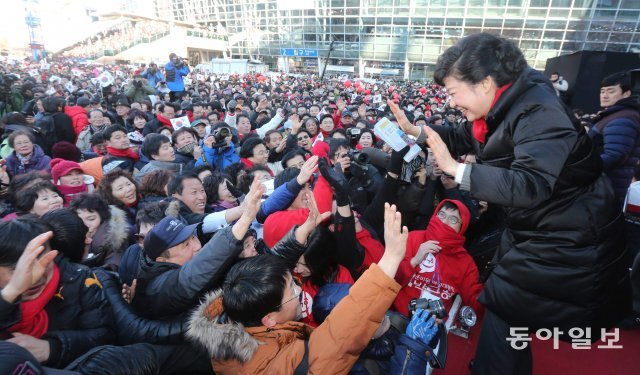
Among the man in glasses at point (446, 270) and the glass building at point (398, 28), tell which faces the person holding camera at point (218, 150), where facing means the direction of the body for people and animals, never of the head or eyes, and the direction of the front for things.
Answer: the glass building

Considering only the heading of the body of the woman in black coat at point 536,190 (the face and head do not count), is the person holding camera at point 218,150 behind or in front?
in front

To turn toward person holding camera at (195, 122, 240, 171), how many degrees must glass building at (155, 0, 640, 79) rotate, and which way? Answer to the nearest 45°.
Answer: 0° — it already faces them

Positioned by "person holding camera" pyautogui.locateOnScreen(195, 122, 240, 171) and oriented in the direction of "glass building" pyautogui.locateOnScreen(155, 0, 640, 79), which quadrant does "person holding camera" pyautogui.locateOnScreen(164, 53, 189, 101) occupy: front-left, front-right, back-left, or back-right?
front-left

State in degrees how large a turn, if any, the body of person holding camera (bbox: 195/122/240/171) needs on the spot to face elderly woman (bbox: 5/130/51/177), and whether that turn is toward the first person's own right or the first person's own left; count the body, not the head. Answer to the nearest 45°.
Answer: approximately 90° to the first person's own right

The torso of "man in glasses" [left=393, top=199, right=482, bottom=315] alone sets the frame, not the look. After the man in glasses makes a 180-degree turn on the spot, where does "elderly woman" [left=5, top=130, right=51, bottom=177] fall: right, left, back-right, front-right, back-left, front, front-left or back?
left

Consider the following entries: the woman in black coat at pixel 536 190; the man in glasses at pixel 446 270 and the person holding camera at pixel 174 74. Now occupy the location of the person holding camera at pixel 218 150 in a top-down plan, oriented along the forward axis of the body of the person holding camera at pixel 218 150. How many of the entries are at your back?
1

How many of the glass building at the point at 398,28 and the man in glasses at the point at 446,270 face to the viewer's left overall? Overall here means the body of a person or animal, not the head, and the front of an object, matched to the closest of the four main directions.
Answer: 0

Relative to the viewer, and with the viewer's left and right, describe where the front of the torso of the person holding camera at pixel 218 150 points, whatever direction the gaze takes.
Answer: facing the viewer

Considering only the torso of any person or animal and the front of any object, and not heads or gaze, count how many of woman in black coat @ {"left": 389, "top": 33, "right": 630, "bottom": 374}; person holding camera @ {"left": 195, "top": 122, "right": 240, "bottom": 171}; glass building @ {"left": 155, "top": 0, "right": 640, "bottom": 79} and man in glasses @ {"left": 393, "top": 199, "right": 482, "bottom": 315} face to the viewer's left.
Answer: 1

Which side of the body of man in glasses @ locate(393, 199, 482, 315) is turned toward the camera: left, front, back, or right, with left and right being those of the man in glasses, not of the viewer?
front

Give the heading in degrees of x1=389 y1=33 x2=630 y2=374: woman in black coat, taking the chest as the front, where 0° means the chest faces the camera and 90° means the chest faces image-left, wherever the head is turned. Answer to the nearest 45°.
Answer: approximately 90°

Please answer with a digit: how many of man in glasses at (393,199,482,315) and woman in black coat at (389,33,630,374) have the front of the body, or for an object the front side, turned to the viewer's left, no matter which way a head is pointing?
1
